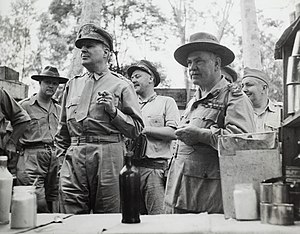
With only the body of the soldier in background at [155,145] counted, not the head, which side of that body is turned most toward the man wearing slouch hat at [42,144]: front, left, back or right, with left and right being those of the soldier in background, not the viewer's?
right

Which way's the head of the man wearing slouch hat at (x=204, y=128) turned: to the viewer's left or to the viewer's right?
to the viewer's left

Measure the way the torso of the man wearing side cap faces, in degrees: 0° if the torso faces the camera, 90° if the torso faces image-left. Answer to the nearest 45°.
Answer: approximately 45°

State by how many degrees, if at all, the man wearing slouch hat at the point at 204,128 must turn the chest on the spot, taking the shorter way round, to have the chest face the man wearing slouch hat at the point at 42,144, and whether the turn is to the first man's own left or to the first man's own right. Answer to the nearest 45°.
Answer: approximately 90° to the first man's own right

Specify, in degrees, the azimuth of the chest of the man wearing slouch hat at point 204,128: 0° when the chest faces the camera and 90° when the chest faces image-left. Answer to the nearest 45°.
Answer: approximately 45°

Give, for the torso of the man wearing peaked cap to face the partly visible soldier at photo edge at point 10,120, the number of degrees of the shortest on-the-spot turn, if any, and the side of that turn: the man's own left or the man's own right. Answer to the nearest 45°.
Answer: approximately 90° to the man's own right

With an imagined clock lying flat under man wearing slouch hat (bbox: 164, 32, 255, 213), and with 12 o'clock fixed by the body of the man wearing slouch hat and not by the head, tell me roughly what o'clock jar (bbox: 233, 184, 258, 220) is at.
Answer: The jar is roughly at 10 o'clock from the man wearing slouch hat.

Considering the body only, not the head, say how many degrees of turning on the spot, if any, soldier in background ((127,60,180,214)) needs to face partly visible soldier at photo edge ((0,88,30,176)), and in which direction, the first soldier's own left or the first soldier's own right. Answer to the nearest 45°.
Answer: approximately 45° to the first soldier's own right

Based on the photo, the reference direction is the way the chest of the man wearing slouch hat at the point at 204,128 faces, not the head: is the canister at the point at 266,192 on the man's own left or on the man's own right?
on the man's own left
